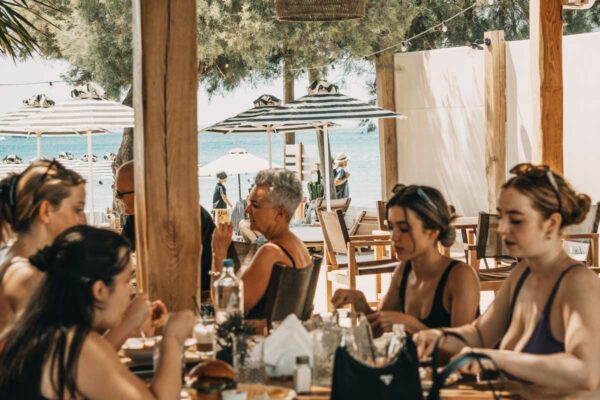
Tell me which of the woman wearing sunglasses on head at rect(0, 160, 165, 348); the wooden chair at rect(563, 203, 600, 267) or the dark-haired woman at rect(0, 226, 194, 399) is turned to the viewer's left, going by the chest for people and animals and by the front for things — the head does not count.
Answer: the wooden chair

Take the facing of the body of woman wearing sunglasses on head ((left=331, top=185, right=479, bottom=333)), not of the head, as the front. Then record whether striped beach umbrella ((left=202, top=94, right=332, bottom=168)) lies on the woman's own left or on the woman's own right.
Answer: on the woman's own right

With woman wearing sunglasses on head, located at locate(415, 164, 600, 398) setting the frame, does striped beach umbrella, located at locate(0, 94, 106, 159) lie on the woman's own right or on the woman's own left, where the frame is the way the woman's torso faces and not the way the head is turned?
on the woman's own right

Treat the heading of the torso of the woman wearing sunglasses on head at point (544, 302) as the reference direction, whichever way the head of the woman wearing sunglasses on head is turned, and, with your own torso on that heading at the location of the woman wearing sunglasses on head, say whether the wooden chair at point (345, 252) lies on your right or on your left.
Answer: on your right

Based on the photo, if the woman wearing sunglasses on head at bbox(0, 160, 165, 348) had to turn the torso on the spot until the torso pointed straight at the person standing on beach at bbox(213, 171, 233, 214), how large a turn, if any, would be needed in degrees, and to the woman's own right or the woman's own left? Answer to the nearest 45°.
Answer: approximately 90° to the woman's own left

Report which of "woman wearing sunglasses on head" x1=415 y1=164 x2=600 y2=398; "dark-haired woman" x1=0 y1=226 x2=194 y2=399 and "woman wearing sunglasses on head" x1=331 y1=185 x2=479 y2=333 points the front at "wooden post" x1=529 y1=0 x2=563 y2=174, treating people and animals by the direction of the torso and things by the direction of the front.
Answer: the dark-haired woman

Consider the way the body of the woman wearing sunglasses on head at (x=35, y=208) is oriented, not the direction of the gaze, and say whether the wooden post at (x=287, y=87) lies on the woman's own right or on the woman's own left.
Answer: on the woman's own left

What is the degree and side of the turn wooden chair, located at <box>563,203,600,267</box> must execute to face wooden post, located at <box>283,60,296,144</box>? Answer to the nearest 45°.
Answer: approximately 45° to its right

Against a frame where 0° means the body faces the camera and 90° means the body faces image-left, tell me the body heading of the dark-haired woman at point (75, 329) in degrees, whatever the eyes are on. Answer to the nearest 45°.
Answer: approximately 225°

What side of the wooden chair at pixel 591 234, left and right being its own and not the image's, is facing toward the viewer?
left

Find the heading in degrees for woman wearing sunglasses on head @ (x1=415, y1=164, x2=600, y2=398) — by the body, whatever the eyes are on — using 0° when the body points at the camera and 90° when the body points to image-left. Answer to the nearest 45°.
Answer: approximately 45°

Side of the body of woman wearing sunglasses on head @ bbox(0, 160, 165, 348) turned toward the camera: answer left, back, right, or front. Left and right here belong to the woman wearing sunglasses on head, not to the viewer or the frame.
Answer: right

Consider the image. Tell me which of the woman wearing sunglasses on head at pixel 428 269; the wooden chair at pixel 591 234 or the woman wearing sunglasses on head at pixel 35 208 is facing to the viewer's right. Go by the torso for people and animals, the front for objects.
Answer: the woman wearing sunglasses on head at pixel 35 208
